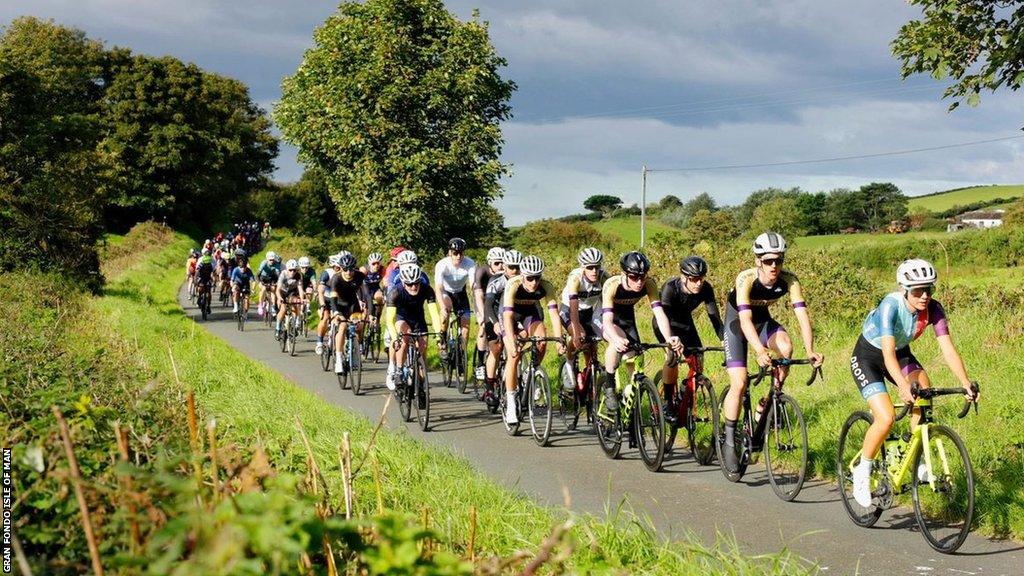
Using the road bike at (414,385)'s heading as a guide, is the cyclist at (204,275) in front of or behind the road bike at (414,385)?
behind

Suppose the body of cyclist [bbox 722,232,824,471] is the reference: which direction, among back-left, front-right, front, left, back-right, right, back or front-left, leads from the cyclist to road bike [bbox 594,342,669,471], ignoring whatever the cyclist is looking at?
back

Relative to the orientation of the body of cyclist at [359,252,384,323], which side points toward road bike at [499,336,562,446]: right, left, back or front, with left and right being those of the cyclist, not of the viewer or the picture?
front

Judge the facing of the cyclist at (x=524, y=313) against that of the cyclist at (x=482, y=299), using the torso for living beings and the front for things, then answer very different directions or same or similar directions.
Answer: same or similar directions

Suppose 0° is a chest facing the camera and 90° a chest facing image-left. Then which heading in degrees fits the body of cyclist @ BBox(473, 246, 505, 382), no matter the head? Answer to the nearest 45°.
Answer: approximately 315°

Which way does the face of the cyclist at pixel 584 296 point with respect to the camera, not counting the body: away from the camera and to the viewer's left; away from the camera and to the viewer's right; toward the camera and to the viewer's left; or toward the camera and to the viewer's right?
toward the camera and to the viewer's right

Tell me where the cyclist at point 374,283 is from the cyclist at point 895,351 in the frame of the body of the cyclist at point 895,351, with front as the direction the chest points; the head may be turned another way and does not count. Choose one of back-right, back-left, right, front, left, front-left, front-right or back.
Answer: back

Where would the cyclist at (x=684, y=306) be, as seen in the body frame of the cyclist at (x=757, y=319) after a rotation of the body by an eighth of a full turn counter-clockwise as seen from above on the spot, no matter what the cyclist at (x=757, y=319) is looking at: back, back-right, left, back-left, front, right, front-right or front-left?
back-left

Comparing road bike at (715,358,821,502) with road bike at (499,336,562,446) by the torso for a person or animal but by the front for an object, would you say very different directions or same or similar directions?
same or similar directions

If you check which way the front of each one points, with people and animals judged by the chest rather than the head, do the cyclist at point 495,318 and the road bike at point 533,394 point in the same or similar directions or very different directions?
same or similar directions

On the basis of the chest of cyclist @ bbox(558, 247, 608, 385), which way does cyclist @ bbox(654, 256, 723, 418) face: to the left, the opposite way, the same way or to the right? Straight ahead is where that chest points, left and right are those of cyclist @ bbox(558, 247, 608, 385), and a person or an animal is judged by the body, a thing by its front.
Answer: the same way

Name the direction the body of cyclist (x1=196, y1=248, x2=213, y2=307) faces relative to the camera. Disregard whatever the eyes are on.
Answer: toward the camera

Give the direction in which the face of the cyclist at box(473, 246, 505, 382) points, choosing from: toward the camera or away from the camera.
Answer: toward the camera

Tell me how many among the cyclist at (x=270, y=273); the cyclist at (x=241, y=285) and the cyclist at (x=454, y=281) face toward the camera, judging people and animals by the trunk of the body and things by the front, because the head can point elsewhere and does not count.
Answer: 3

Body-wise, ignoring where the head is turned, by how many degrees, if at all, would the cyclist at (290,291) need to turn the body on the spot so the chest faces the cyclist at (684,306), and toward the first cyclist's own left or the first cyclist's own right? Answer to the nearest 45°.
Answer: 0° — they already face them

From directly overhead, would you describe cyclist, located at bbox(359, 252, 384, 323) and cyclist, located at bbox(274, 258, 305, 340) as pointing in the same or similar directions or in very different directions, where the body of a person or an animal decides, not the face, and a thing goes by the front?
same or similar directions

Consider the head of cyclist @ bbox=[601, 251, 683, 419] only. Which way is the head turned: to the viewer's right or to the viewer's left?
to the viewer's right

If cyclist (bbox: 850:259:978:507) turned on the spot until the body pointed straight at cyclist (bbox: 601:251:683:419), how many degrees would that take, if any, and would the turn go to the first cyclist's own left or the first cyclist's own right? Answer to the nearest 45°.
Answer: approximately 180°

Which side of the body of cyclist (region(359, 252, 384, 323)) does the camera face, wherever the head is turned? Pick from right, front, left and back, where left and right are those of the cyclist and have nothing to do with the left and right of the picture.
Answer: front

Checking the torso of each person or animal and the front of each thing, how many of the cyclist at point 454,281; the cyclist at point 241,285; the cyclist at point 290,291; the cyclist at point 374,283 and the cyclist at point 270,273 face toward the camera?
5
